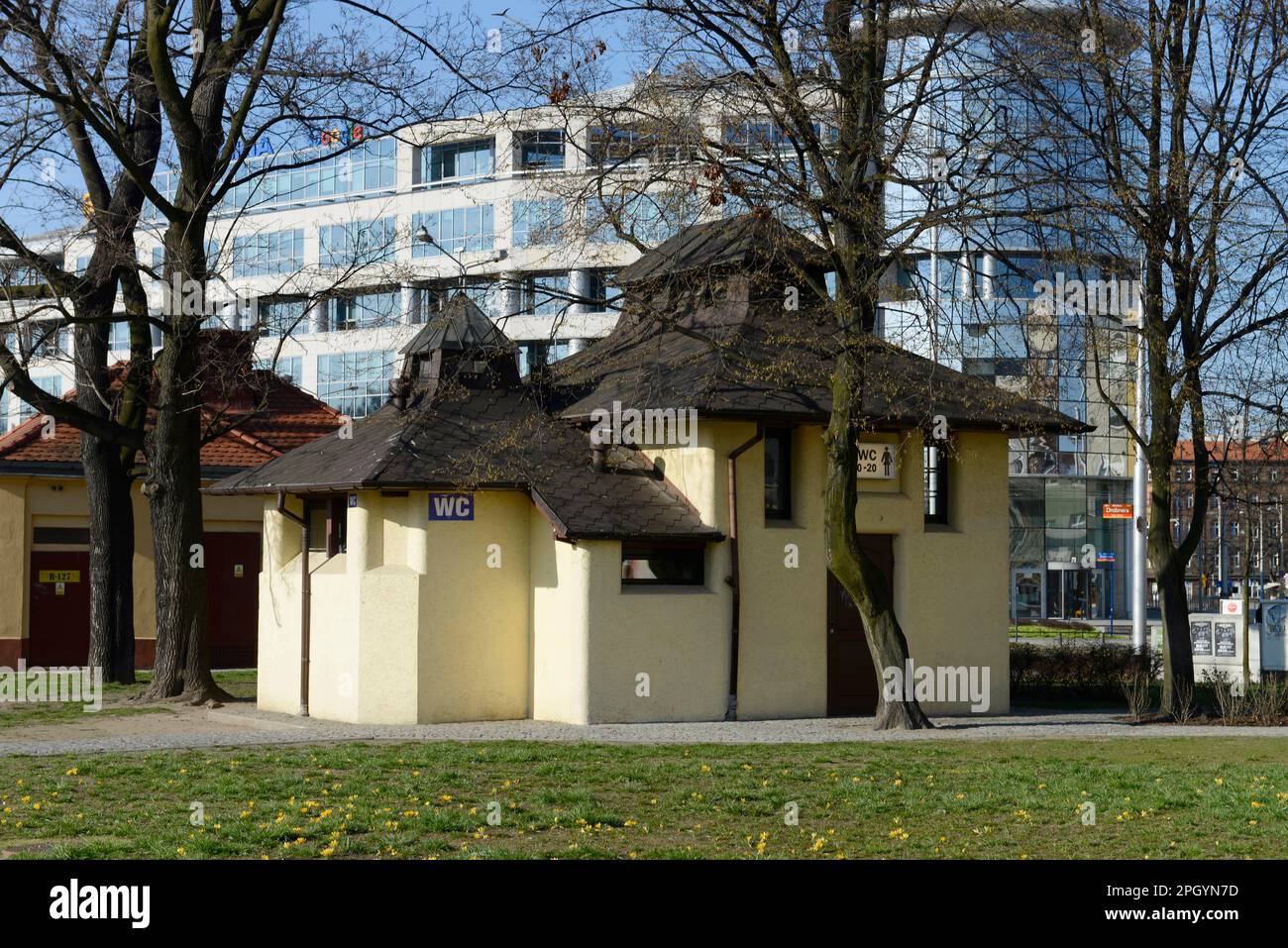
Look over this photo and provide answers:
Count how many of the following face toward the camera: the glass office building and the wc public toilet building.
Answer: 2

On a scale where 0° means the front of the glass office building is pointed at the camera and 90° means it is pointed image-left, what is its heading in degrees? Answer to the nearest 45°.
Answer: approximately 0°

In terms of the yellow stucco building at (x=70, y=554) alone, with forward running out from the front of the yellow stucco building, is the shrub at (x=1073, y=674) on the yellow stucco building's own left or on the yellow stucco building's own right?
on the yellow stucco building's own left

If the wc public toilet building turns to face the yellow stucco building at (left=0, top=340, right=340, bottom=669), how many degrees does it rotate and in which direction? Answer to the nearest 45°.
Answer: approximately 135° to its right

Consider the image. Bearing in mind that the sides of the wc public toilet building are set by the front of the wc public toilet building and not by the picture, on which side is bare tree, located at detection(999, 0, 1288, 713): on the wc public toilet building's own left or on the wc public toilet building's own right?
on the wc public toilet building's own left

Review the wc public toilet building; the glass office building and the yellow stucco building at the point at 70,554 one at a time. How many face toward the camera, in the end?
3

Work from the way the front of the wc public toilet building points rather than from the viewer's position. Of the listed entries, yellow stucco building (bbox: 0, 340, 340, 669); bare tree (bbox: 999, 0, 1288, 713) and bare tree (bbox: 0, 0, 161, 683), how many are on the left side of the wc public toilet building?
1
